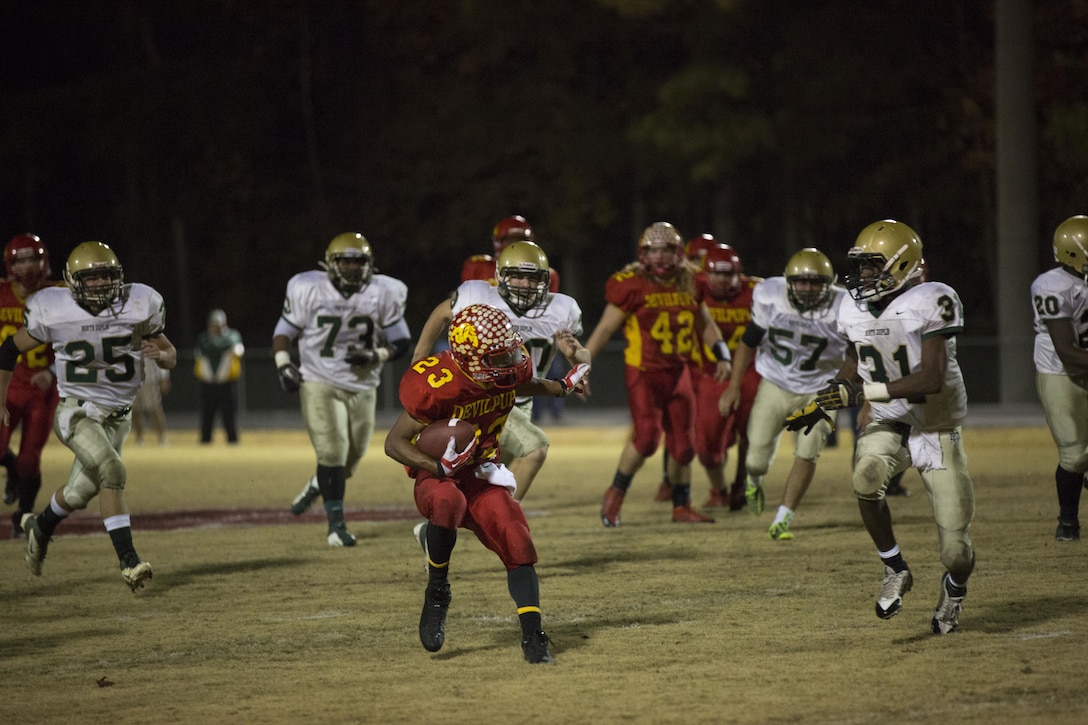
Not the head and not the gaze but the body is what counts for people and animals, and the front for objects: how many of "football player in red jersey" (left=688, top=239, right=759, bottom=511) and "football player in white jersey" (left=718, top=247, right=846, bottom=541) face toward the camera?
2

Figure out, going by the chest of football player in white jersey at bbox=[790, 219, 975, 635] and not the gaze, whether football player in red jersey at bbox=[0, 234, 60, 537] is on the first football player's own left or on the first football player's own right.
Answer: on the first football player's own right

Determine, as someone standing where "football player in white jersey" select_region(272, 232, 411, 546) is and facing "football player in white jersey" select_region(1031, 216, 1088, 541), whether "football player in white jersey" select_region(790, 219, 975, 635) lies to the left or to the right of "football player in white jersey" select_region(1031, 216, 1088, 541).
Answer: right

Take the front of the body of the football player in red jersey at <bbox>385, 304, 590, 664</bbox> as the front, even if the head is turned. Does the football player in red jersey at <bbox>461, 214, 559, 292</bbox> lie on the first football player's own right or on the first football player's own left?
on the first football player's own left

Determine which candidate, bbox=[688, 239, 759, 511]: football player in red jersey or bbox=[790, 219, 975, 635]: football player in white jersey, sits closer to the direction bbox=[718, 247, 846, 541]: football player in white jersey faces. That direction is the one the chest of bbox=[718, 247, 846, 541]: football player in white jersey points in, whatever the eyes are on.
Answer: the football player in white jersey

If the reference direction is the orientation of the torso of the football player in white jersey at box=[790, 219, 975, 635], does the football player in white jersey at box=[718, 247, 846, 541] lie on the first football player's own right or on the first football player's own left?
on the first football player's own right

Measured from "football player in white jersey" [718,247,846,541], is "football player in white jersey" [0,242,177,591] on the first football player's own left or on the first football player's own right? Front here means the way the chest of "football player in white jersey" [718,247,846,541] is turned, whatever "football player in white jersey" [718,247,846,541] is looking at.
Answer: on the first football player's own right

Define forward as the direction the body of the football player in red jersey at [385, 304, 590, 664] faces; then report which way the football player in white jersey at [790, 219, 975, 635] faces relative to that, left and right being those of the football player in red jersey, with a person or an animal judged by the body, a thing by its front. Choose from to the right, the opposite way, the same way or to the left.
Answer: to the right
